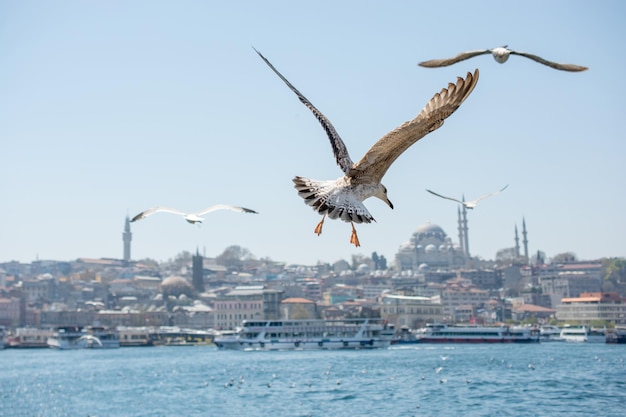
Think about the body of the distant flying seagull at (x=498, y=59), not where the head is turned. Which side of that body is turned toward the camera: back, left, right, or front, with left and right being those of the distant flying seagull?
front

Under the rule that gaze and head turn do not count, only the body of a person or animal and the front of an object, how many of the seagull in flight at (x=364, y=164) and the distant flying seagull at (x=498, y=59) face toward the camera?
1

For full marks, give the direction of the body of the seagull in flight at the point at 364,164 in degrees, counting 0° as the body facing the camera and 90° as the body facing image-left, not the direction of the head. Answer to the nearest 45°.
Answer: approximately 225°
